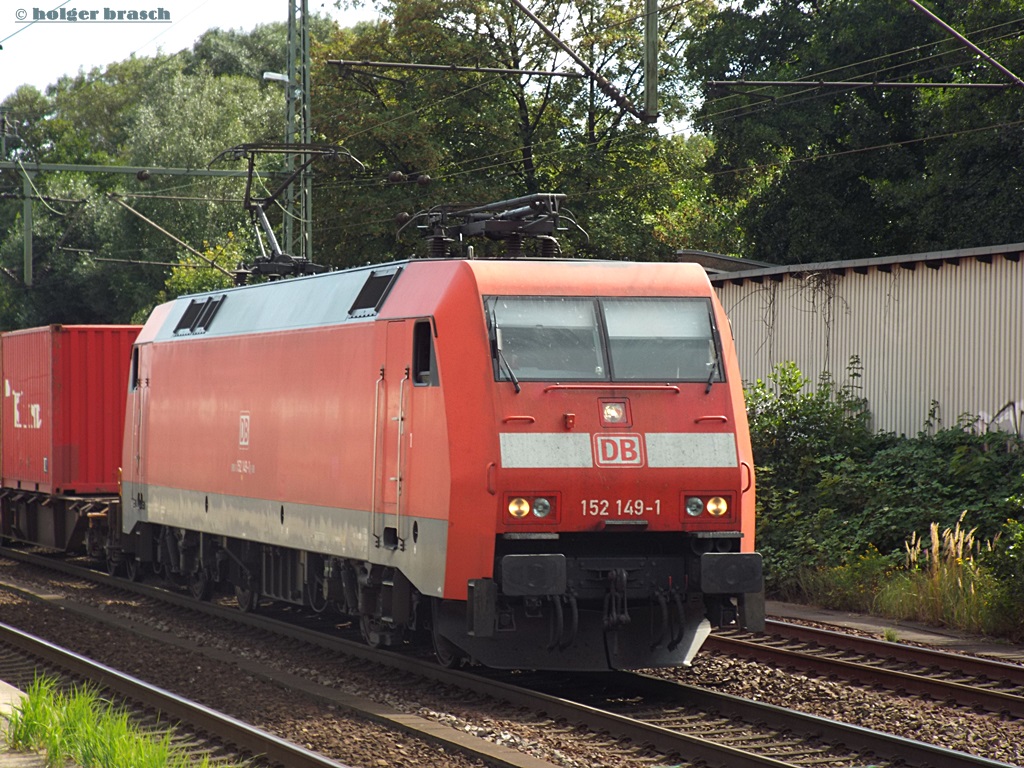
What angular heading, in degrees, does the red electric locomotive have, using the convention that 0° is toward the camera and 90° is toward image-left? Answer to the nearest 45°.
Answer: approximately 315°

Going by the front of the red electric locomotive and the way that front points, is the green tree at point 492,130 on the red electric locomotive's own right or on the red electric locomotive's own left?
on the red electric locomotive's own left

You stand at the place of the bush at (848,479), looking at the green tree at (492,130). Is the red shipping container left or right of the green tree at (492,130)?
left

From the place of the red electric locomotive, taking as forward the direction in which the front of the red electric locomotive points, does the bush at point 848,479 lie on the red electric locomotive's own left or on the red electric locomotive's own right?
on the red electric locomotive's own left

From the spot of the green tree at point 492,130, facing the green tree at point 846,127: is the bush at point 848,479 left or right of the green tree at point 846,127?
right

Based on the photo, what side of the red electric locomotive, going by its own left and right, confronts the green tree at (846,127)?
left

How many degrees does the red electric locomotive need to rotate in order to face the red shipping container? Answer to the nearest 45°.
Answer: approximately 180°
